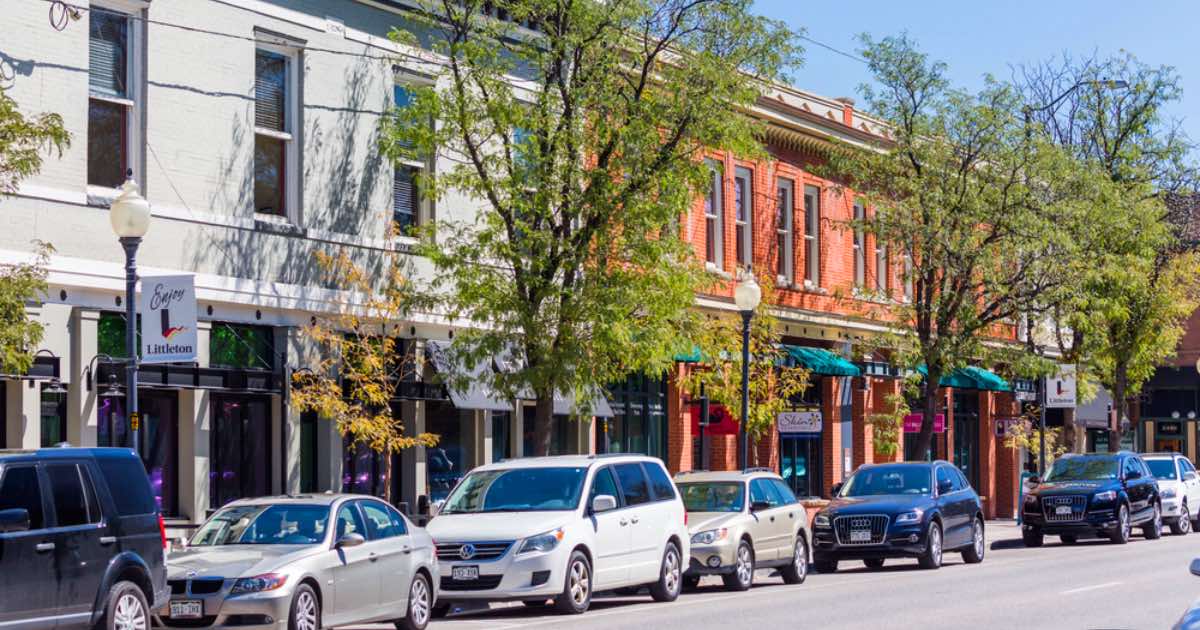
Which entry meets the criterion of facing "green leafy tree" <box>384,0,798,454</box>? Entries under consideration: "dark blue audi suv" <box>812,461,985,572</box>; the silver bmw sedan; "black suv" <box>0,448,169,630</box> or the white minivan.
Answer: the dark blue audi suv

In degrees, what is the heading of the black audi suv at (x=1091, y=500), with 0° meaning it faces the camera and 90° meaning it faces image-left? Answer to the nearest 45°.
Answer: approximately 45°

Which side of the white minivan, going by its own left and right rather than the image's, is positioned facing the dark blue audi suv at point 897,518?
back

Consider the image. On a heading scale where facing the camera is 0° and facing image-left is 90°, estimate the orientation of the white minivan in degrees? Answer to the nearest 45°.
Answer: approximately 45°

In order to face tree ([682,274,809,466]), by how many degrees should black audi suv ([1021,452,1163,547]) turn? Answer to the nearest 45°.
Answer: approximately 45° to its right

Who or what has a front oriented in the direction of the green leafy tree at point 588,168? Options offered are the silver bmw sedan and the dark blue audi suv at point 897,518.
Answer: the dark blue audi suv

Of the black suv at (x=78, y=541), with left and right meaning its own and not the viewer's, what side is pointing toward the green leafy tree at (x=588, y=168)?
back

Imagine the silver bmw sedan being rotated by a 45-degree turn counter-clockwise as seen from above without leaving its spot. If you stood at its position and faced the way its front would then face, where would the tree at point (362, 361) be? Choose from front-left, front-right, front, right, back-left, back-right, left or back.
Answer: back

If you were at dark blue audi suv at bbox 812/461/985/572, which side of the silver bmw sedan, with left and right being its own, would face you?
back

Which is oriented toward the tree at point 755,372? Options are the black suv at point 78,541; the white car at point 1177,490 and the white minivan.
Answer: the white car

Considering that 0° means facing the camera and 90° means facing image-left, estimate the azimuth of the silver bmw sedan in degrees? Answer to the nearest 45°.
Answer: approximately 45°

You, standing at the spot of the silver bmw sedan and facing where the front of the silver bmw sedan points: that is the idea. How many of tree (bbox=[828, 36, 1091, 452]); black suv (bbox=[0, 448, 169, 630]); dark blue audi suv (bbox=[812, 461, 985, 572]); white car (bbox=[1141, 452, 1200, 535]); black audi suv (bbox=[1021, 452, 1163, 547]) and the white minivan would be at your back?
5

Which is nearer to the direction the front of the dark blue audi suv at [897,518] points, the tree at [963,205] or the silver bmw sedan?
the silver bmw sedan

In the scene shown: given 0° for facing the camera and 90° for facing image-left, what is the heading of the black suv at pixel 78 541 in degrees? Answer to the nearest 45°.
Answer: approximately 45°

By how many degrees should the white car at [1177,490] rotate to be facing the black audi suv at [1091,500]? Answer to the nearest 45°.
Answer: approximately 45° to its left
